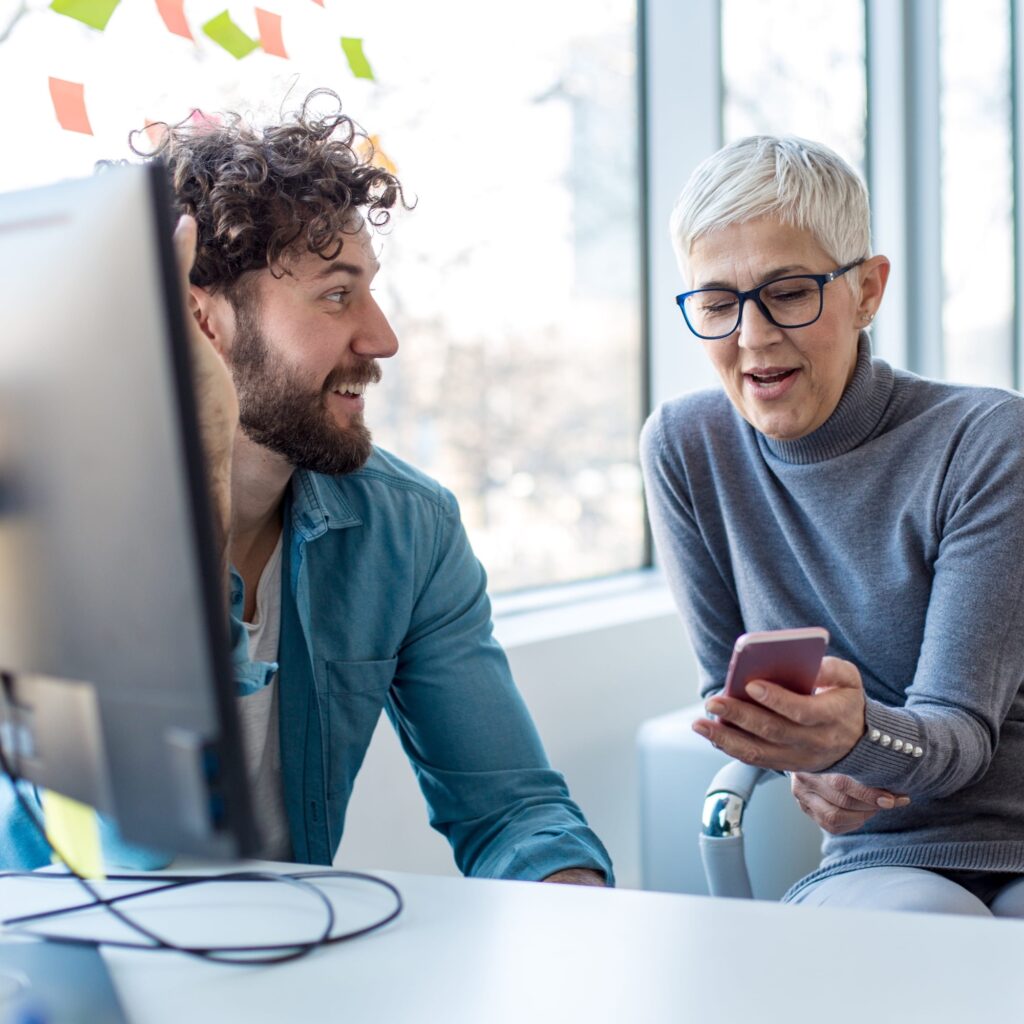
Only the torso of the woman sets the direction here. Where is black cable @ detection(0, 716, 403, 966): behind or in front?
in front

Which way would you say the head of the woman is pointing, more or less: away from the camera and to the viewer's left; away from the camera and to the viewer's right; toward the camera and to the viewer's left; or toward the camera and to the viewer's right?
toward the camera and to the viewer's left

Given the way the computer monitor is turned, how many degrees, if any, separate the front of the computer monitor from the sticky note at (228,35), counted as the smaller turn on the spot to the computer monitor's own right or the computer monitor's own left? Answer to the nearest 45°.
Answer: approximately 45° to the computer monitor's own left

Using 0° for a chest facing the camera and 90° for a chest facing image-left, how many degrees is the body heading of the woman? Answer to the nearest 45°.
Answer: approximately 45°

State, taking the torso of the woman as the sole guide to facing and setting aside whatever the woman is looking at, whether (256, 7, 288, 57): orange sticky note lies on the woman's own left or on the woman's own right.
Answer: on the woman's own right

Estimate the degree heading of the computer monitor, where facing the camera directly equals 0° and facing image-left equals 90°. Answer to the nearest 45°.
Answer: approximately 225°

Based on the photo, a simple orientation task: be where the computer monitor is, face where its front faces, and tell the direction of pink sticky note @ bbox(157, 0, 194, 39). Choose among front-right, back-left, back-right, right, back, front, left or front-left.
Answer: front-left

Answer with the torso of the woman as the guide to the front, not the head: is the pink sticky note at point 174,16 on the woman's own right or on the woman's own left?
on the woman's own right

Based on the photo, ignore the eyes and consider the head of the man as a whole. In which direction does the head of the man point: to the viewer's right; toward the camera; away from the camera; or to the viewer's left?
to the viewer's right

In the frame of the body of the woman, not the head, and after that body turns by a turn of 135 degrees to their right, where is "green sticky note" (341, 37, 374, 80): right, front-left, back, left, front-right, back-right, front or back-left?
front-left
